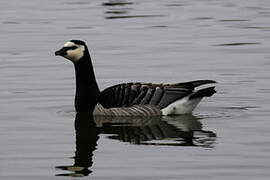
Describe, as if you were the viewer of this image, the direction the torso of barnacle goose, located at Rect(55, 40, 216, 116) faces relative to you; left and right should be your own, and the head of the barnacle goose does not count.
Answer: facing to the left of the viewer
